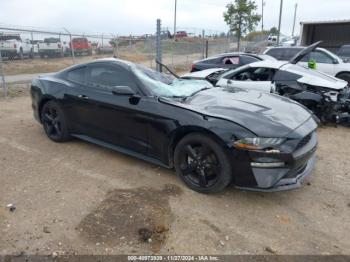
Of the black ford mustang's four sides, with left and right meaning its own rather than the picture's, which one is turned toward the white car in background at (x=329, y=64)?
left

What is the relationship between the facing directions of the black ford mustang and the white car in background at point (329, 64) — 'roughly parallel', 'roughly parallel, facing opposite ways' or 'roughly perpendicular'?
roughly parallel

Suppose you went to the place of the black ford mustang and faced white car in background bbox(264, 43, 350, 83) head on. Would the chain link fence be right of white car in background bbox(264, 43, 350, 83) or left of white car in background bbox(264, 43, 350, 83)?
left

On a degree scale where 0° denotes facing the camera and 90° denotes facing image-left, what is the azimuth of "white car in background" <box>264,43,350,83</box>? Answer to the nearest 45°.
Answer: approximately 270°

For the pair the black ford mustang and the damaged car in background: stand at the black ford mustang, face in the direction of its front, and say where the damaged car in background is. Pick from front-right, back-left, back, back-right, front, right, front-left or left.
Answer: left

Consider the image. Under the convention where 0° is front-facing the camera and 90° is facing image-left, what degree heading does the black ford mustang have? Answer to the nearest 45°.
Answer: approximately 315°

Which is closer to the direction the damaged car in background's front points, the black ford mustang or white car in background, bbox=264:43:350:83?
the white car in background
